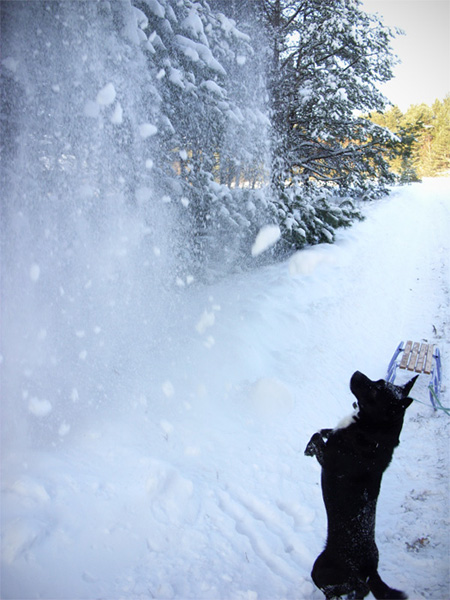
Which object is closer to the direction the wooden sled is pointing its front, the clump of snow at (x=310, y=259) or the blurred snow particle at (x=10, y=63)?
the blurred snow particle

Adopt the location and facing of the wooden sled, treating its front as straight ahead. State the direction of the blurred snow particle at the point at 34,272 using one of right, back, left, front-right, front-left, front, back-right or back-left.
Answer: front-right

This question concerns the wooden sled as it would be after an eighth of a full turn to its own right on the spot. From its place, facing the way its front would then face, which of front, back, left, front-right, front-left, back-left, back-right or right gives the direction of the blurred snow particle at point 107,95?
front

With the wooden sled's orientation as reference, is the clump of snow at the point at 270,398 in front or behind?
in front

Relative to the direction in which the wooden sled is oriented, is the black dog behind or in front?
in front

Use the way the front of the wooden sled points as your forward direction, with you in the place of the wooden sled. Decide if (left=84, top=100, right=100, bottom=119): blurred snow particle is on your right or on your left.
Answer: on your right

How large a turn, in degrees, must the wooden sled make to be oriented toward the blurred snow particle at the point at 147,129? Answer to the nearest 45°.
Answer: approximately 45° to its right

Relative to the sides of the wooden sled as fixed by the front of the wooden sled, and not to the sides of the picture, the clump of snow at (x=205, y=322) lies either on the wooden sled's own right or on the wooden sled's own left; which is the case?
on the wooden sled's own right

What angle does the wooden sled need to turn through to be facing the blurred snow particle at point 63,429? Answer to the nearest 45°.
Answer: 0° — it already faces it
